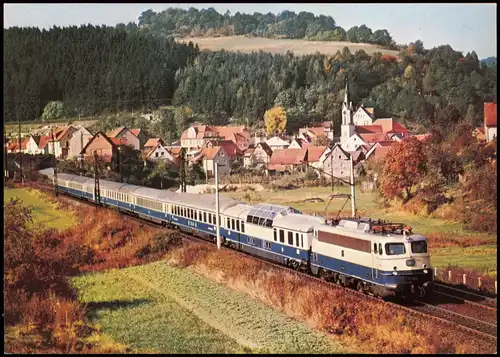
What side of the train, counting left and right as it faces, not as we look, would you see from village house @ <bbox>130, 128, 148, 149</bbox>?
back

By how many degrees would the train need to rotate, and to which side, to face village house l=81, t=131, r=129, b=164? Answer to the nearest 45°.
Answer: approximately 180°

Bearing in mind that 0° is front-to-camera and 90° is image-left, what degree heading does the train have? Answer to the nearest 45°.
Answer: approximately 315°

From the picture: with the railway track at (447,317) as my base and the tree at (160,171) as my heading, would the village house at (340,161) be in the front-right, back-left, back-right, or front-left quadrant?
front-right

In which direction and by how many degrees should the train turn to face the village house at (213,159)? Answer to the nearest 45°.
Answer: approximately 180°
